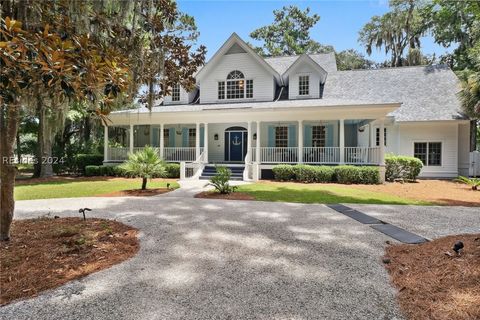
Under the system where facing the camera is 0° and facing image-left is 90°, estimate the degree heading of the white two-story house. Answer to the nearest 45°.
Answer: approximately 0°

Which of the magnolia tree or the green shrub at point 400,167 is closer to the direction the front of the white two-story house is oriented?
the magnolia tree

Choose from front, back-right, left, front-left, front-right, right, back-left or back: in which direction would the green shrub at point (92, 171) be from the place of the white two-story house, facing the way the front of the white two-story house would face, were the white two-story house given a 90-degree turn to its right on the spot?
front

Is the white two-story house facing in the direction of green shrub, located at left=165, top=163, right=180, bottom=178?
no

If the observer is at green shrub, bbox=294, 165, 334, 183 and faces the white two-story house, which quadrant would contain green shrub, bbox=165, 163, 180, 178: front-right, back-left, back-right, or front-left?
front-left

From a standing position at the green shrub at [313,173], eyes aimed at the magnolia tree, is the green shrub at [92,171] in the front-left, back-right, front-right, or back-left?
front-right

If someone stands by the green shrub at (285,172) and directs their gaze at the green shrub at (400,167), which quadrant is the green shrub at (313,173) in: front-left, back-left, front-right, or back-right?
front-right

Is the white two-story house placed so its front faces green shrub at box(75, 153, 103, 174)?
no

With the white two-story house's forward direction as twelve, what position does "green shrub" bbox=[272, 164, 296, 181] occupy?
The green shrub is roughly at 12 o'clock from the white two-story house.

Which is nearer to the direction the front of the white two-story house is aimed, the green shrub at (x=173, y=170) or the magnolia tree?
the magnolia tree

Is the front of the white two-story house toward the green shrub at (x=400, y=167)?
no

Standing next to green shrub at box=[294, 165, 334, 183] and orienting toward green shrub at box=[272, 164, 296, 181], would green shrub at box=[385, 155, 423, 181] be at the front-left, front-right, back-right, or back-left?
back-right

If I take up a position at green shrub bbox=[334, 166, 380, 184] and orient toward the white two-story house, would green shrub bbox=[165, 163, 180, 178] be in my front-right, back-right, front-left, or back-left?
front-left
